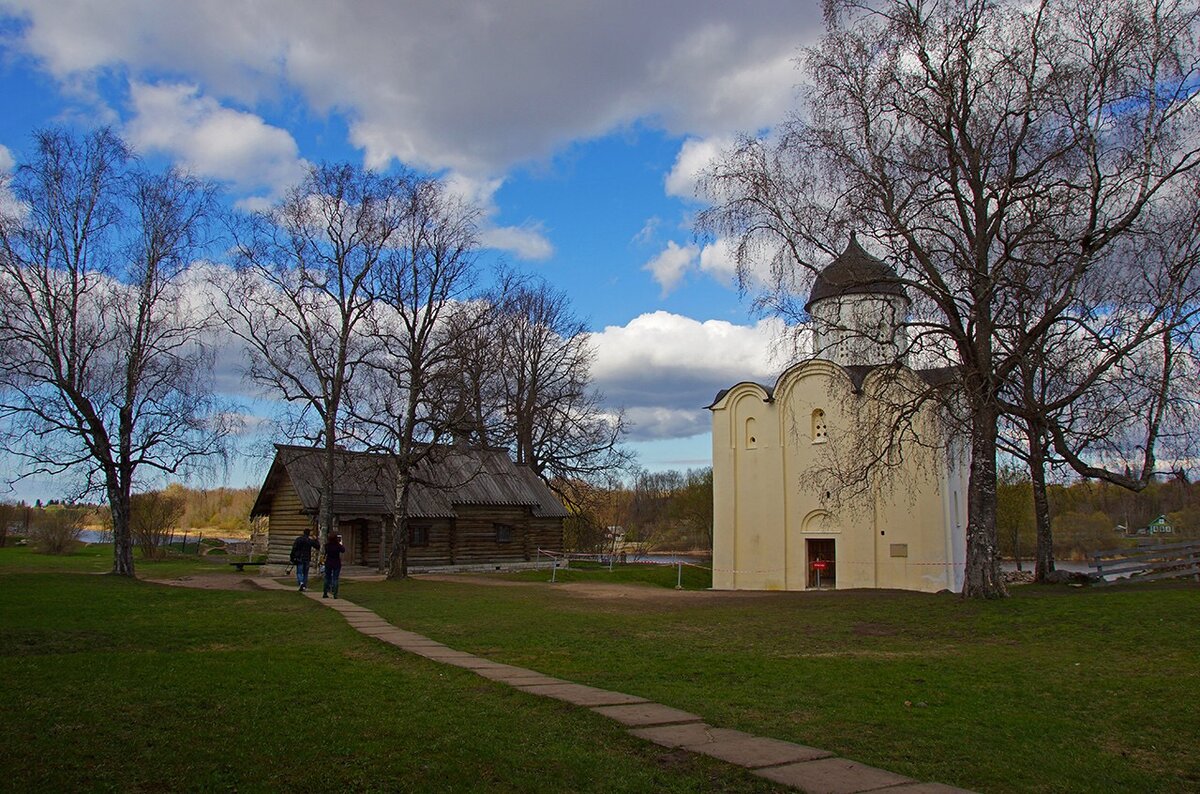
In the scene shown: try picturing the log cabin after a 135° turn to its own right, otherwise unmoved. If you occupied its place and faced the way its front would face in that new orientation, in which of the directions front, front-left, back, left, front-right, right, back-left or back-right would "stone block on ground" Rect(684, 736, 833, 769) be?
back-left

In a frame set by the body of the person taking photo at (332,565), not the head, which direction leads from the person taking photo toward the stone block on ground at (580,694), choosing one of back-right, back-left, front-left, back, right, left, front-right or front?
back

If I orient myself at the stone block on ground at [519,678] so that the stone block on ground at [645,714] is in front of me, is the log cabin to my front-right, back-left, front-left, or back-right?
back-left

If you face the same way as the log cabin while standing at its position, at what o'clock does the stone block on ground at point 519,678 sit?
The stone block on ground is roughly at 12 o'clock from the log cabin.

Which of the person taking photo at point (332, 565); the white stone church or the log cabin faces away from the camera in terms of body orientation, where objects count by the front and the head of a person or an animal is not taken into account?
the person taking photo

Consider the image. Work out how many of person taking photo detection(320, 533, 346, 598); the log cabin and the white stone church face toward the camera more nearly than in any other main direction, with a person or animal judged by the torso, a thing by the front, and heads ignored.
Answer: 2

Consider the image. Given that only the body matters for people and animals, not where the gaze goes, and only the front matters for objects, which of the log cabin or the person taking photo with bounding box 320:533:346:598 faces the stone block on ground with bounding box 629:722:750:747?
the log cabin

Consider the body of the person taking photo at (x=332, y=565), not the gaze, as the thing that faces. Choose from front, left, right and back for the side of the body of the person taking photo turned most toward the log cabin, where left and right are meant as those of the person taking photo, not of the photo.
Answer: front

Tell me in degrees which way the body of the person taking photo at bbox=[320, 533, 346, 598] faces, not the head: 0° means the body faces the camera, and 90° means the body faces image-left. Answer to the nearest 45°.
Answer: approximately 180°

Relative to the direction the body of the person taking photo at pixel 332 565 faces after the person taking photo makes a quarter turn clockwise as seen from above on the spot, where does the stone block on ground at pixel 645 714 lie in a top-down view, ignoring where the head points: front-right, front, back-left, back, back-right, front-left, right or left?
right

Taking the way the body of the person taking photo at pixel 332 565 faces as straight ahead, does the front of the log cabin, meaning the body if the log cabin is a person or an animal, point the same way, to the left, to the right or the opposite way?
the opposite way

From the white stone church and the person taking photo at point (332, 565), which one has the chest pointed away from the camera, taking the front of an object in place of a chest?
the person taking photo
